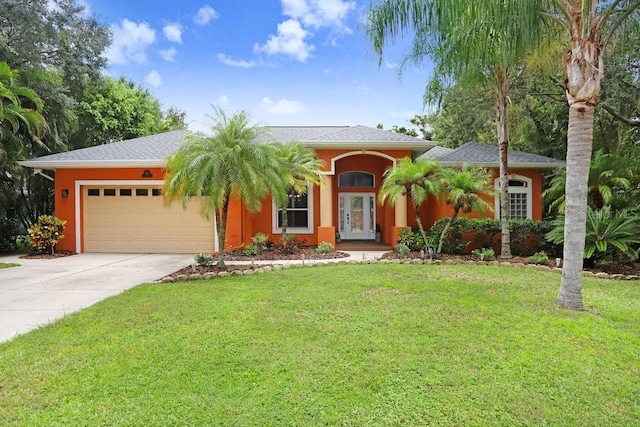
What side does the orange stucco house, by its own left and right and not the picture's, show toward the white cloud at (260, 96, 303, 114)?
back

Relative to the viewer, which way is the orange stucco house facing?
toward the camera

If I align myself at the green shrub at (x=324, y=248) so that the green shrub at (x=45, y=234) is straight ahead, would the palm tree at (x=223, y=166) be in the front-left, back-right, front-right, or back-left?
front-left

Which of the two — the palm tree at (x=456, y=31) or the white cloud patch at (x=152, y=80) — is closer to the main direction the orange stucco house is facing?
the palm tree

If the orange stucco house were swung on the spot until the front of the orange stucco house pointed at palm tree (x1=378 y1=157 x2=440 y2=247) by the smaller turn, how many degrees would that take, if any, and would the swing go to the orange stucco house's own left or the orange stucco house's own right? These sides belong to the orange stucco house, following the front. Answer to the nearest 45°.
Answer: approximately 90° to the orange stucco house's own left

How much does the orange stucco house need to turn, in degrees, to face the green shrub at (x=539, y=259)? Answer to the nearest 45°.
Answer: approximately 90° to its left
